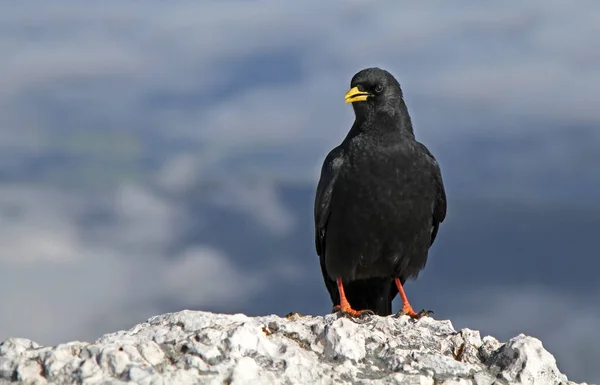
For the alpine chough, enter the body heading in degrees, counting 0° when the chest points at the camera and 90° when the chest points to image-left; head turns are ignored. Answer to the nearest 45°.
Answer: approximately 0°
